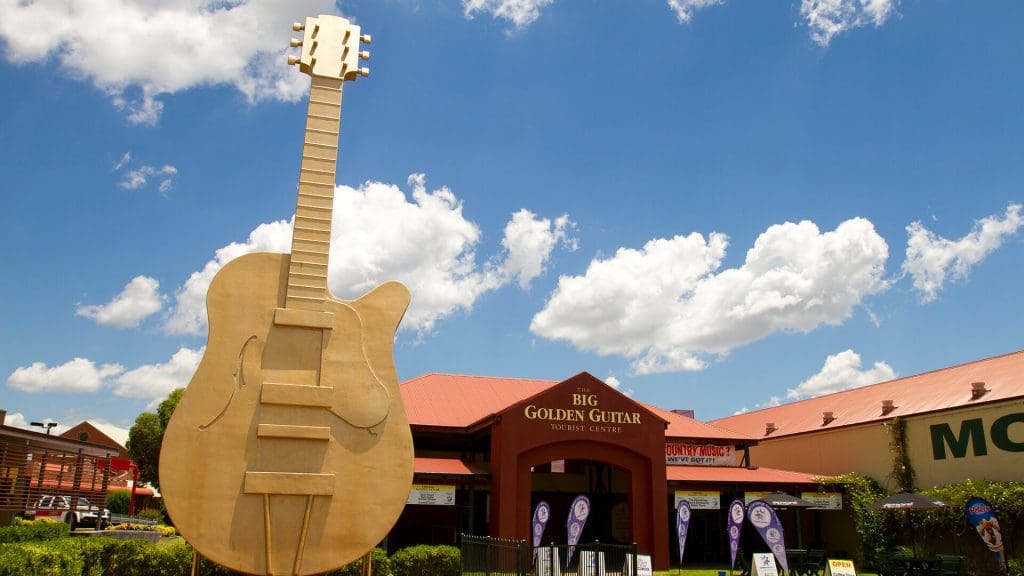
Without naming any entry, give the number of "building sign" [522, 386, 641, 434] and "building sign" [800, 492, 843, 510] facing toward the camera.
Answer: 2

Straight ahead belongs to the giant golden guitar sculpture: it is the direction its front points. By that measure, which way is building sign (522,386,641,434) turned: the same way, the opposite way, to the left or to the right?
the same way

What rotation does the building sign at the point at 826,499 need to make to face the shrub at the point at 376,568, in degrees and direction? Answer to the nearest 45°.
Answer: approximately 45° to its right

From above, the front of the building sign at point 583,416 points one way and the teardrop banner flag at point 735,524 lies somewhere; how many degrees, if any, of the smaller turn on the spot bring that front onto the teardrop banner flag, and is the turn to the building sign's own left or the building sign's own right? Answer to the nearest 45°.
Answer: approximately 45° to the building sign's own left

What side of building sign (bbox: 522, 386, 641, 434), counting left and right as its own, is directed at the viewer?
front

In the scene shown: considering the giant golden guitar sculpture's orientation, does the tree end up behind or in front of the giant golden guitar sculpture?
behind

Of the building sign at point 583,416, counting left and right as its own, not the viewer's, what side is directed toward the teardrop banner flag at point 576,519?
front

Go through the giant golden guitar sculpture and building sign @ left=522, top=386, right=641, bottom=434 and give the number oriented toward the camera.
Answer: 2

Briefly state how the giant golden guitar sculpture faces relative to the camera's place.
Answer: facing the viewer

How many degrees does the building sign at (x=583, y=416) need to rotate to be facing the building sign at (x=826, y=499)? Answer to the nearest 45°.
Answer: approximately 135° to its left

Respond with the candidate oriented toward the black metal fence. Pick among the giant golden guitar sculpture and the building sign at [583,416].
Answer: the building sign

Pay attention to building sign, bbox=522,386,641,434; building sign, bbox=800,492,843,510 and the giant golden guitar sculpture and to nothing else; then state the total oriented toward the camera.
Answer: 3
